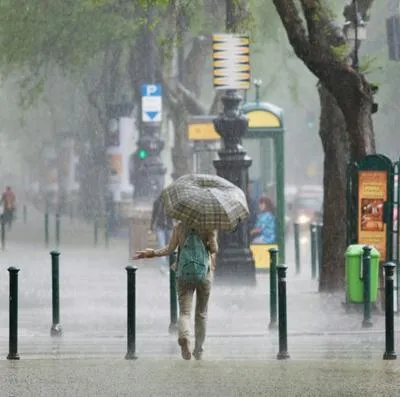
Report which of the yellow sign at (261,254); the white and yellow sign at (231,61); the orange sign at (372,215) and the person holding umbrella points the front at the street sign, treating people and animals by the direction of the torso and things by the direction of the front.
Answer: the person holding umbrella

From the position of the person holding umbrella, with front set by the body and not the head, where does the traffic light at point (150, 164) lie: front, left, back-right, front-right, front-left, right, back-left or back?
front

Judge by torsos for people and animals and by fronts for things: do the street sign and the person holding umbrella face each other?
yes

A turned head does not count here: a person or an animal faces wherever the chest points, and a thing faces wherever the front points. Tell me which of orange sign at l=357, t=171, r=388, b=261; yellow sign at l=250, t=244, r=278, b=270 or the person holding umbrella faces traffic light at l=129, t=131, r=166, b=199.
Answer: the person holding umbrella

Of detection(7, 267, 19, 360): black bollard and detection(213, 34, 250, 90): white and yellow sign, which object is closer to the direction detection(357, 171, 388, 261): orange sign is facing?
the black bollard

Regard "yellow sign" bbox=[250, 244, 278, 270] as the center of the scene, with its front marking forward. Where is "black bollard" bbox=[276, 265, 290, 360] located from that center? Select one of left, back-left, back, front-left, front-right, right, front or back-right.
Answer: front

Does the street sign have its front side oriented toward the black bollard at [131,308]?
yes

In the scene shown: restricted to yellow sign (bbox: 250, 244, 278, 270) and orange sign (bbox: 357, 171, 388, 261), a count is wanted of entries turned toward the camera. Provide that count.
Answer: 2

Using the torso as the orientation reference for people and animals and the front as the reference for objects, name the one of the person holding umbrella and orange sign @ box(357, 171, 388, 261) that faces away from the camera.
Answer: the person holding umbrella

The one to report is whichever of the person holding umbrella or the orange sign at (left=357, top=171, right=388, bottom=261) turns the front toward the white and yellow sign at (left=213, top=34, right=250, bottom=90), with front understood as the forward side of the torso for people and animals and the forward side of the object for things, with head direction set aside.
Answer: the person holding umbrella
